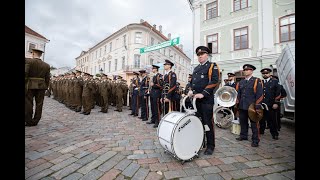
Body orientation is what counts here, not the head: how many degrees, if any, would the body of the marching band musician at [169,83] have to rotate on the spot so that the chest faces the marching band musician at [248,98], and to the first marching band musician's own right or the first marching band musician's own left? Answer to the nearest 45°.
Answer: approximately 90° to the first marching band musician's own left

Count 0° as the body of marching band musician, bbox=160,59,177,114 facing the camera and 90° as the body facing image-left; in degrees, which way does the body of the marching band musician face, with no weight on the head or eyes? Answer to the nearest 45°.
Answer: approximately 45°

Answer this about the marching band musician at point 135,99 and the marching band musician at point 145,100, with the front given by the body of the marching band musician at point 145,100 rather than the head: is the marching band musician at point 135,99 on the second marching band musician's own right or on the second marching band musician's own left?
on the second marching band musician's own right

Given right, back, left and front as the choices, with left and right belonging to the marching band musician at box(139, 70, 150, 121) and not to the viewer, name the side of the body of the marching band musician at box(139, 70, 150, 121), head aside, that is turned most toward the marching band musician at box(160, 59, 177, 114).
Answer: left

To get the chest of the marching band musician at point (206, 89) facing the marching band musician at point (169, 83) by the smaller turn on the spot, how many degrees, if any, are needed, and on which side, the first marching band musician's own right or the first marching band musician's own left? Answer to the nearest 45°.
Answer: approximately 90° to the first marching band musician's own right

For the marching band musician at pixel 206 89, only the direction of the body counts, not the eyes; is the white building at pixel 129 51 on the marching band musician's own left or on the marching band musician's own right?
on the marching band musician's own right
